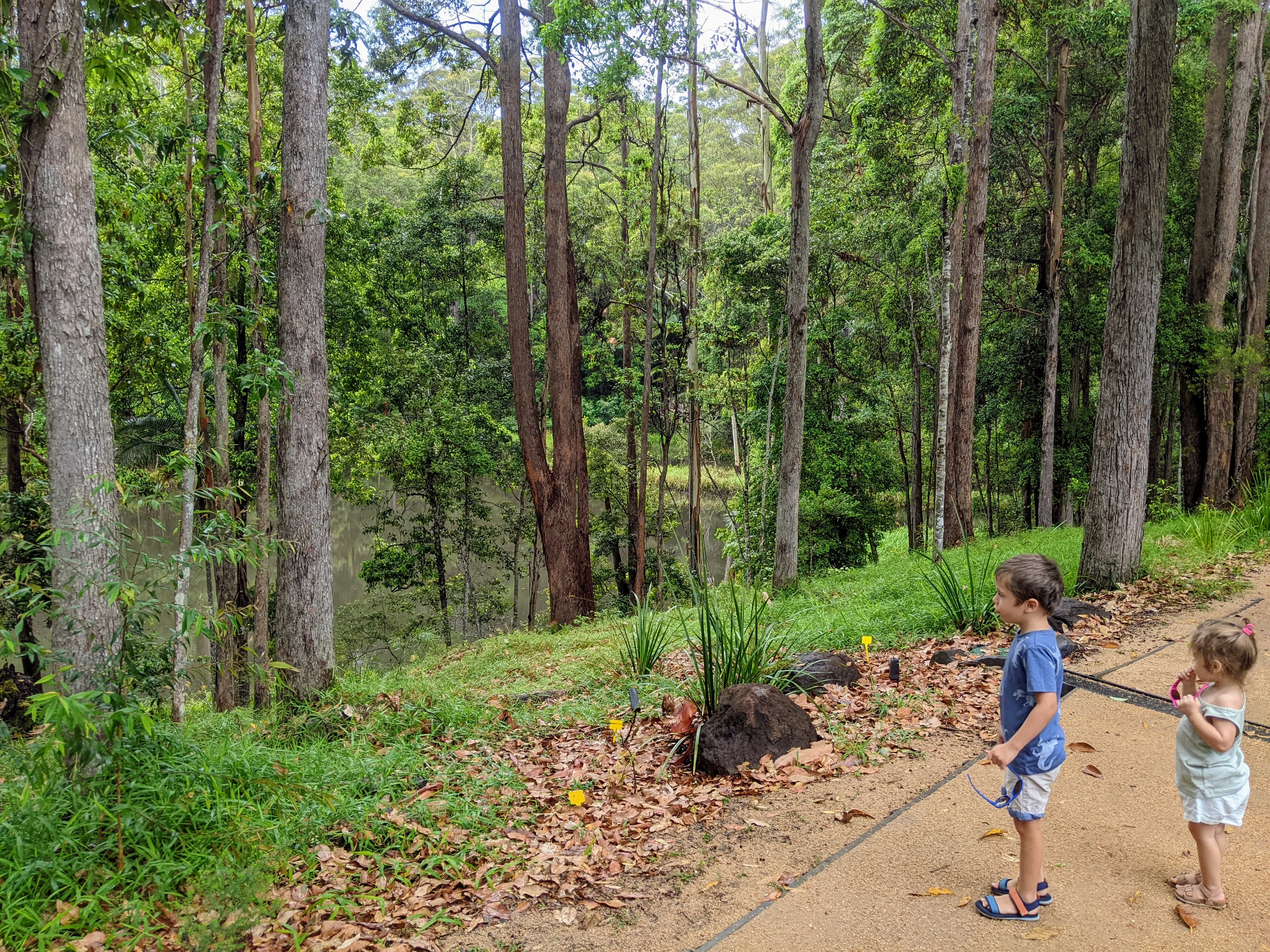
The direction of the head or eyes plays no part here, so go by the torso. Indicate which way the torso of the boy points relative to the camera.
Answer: to the viewer's left

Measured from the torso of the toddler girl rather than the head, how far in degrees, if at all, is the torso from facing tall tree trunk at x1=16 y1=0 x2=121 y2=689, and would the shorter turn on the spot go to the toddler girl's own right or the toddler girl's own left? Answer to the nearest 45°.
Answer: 0° — they already face it

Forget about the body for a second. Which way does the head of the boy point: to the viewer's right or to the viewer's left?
to the viewer's left

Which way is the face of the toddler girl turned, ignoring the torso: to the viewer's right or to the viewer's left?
to the viewer's left

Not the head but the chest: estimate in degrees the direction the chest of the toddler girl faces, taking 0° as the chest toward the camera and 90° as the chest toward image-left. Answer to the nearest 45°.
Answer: approximately 90°

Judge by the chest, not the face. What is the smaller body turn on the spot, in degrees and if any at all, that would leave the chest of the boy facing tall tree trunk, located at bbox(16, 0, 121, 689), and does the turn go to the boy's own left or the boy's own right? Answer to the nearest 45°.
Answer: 0° — they already face it

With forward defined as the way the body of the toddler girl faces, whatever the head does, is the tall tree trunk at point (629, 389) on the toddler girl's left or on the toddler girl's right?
on the toddler girl's right

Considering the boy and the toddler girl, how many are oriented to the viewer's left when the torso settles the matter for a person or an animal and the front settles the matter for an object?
2

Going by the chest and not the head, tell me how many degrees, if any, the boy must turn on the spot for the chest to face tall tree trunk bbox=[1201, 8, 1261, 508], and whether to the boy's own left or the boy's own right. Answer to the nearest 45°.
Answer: approximately 90° to the boy's own right

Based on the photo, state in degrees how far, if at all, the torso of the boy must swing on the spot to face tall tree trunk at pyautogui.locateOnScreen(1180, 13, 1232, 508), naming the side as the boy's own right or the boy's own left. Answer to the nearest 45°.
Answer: approximately 90° to the boy's own right
